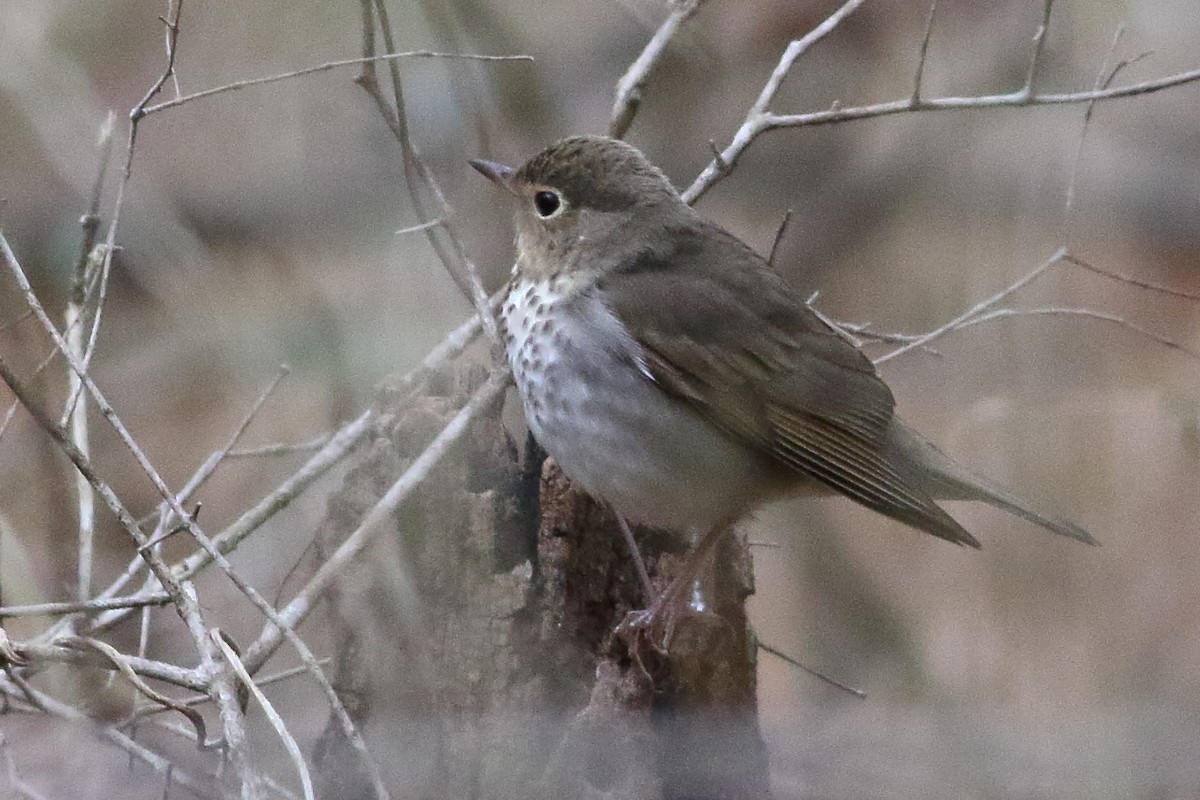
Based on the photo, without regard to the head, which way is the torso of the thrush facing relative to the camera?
to the viewer's left

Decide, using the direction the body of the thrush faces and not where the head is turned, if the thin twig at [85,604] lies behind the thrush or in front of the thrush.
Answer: in front

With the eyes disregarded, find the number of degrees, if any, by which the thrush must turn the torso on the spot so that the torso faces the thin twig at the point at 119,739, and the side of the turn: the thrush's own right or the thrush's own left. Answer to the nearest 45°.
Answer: approximately 45° to the thrush's own left

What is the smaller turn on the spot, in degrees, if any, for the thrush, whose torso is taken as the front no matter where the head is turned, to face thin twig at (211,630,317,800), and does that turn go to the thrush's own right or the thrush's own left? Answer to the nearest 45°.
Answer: approximately 45° to the thrush's own left
